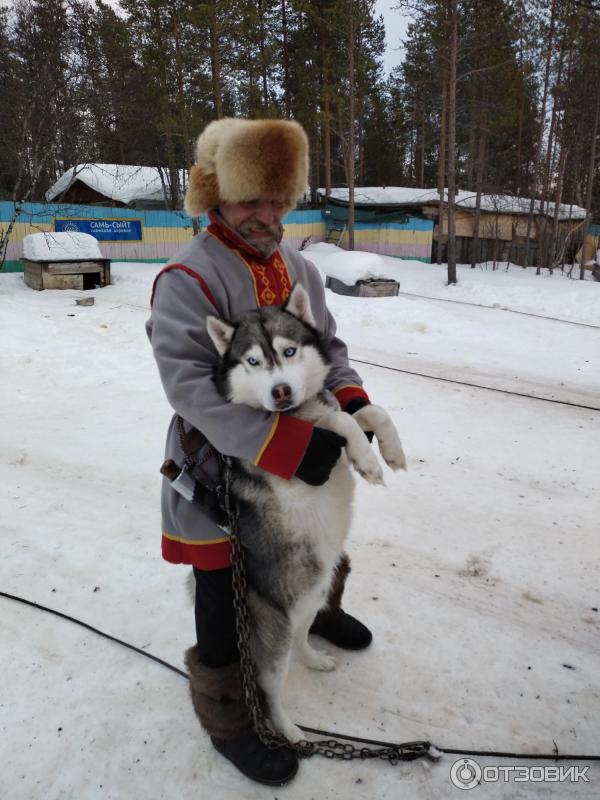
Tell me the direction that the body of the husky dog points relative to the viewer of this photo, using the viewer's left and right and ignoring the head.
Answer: facing the viewer and to the right of the viewer

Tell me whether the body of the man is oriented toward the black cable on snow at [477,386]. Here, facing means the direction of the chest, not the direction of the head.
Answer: no

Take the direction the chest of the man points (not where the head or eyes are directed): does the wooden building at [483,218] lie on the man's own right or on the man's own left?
on the man's own left

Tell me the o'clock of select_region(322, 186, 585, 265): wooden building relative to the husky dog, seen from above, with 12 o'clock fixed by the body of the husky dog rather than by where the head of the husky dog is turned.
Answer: The wooden building is roughly at 8 o'clock from the husky dog.

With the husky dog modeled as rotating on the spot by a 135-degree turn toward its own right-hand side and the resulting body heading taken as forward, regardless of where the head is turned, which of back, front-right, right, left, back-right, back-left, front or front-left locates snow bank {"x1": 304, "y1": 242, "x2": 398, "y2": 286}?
right
